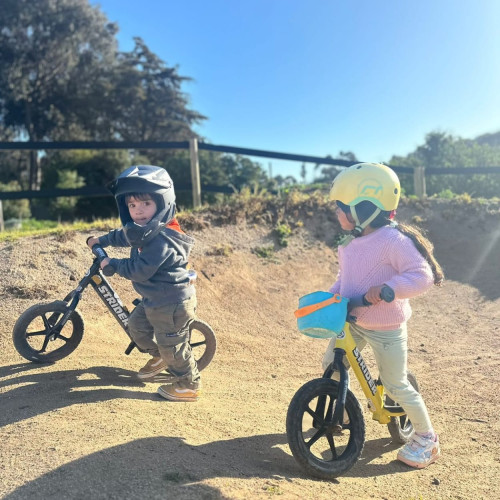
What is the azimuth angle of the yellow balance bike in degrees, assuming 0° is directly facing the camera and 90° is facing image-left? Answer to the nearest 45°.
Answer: approximately 45°

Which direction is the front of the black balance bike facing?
to the viewer's left

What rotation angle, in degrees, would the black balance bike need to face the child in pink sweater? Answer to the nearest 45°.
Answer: approximately 135° to its left

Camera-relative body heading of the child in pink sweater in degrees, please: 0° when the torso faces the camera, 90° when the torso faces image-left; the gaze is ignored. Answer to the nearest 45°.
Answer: approximately 45°

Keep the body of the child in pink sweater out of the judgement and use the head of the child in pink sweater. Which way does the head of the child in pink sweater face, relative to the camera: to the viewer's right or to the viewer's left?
to the viewer's left

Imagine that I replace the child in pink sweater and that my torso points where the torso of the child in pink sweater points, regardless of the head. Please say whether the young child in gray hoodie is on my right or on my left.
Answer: on my right
